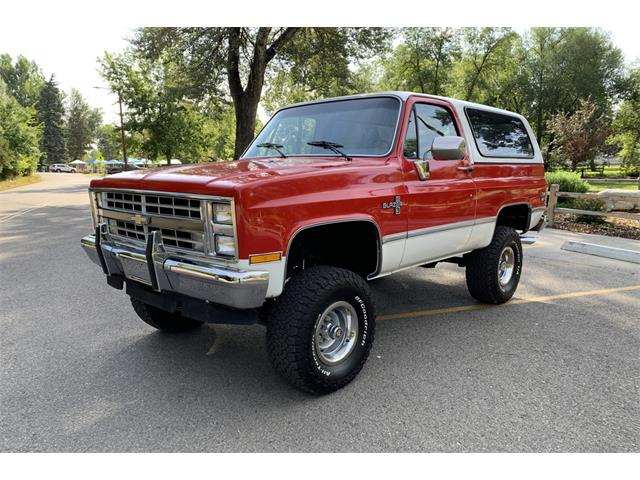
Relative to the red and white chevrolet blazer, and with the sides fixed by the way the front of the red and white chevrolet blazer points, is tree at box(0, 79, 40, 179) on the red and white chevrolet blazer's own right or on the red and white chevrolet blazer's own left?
on the red and white chevrolet blazer's own right

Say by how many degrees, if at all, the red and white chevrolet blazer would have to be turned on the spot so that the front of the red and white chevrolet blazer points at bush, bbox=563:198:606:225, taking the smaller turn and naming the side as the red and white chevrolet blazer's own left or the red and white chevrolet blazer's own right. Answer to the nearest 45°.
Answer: approximately 180°

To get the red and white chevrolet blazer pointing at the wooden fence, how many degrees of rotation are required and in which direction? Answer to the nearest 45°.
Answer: approximately 180°

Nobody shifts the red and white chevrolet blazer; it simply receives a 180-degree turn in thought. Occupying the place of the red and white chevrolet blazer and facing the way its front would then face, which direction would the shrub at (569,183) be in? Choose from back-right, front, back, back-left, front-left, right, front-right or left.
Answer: front

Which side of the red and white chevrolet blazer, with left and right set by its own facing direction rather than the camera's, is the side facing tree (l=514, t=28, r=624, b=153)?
back

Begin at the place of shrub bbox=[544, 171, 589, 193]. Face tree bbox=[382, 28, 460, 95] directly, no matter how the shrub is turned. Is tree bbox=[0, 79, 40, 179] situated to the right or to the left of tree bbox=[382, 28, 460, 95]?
left

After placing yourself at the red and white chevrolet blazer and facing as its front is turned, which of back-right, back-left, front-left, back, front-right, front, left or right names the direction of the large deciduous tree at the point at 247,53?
back-right

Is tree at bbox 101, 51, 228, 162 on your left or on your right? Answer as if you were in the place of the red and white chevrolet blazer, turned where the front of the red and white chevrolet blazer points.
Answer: on your right

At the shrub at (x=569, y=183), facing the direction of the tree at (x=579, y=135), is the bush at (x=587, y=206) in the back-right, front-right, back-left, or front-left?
back-right

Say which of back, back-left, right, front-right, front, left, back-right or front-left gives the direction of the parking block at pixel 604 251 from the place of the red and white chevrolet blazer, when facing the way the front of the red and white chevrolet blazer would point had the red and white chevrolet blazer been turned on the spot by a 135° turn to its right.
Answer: front-right

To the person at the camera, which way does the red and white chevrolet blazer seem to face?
facing the viewer and to the left of the viewer

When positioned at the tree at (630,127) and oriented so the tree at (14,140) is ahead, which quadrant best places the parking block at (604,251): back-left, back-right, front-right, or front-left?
front-left
